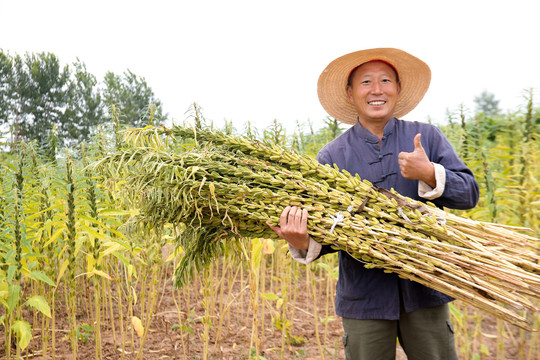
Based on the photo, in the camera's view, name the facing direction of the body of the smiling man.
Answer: toward the camera

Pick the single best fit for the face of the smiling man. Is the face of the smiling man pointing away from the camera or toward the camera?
toward the camera

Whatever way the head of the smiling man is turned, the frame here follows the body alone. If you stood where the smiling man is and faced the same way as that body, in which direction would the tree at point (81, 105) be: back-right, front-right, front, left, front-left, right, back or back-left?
back-right

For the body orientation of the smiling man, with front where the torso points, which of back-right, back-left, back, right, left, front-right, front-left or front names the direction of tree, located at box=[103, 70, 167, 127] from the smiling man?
back-right

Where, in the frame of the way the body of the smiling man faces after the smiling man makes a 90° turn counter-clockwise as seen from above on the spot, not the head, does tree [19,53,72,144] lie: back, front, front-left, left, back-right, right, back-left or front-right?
back-left
